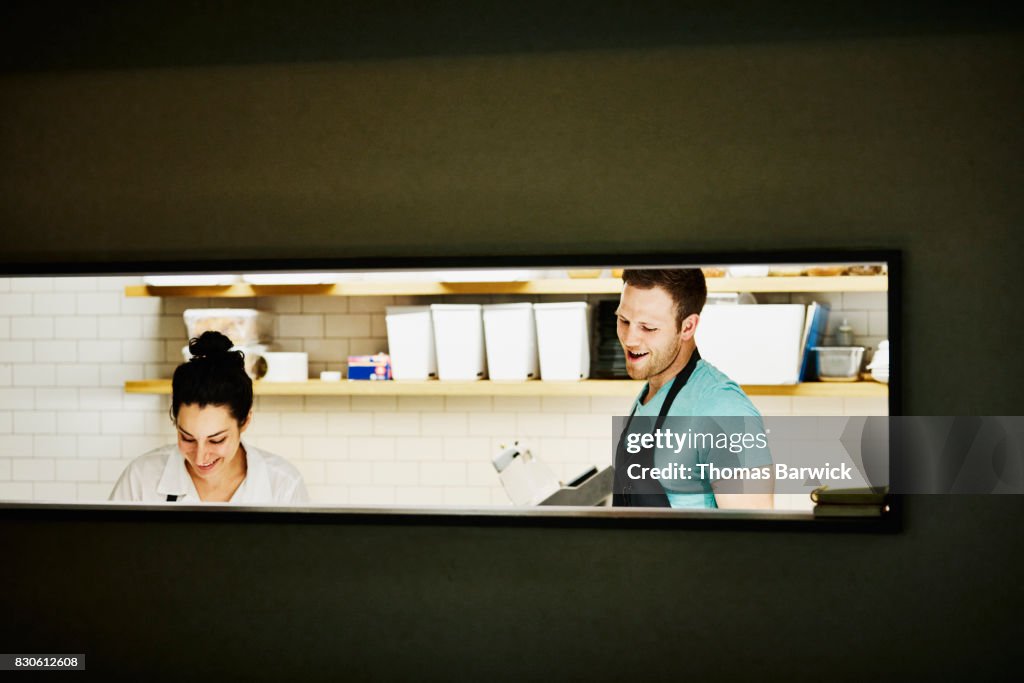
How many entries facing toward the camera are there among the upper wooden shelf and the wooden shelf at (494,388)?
2

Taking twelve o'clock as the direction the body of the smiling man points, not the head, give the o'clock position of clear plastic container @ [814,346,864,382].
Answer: The clear plastic container is roughly at 6 o'clock from the smiling man.

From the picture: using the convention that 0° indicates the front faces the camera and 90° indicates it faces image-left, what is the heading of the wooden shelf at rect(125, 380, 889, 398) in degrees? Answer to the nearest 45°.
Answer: approximately 0°

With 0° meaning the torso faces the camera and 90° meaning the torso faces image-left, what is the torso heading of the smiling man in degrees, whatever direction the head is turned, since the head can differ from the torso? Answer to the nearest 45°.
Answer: approximately 45°

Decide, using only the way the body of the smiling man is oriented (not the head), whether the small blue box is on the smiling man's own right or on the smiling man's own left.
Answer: on the smiling man's own right

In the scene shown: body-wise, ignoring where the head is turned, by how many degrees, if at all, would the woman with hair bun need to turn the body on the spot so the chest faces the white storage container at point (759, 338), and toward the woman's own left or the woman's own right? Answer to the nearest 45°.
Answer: approximately 90° to the woman's own left

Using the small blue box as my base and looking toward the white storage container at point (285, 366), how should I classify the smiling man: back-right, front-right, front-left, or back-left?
back-left

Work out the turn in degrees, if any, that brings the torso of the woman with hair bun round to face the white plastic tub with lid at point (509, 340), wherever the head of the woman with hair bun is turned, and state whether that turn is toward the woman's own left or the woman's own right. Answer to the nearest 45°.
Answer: approximately 90° to the woman's own left

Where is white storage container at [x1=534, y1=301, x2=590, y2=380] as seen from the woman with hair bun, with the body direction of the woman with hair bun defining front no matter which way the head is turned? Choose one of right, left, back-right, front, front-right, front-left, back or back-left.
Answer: left
